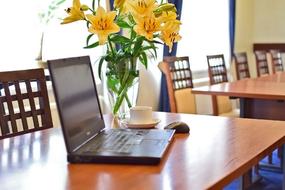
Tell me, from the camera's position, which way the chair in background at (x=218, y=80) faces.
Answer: facing the viewer and to the right of the viewer

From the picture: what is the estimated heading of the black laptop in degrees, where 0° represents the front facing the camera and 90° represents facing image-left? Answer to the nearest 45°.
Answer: approximately 270°

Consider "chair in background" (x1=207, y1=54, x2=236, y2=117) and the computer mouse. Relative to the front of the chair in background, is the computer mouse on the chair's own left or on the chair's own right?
on the chair's own right

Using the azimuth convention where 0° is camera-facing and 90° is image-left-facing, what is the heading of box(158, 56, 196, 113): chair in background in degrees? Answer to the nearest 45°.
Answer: approximately 315°

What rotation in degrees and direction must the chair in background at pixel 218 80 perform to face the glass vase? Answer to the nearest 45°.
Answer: approximately 45° to its right

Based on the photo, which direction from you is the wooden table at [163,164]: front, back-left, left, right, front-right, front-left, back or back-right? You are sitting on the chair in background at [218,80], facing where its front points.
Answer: front-right

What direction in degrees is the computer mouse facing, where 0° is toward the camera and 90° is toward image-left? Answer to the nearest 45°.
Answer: approximately 90°
